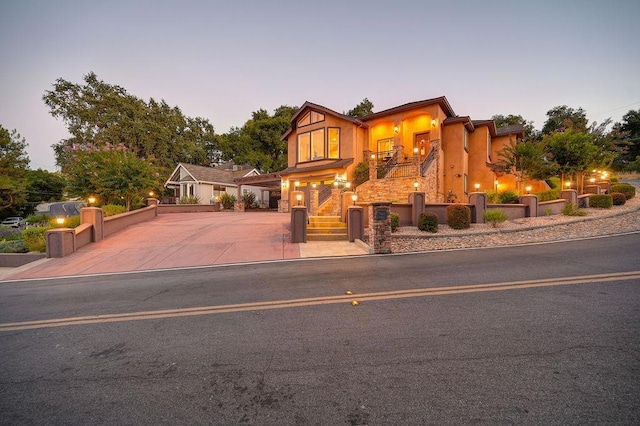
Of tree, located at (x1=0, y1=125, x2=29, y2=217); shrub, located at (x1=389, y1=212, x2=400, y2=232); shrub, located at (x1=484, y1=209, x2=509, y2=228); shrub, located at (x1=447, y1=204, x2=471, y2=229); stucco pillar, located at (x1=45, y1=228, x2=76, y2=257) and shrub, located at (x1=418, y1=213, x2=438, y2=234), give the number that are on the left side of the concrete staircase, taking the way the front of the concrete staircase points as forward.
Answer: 4

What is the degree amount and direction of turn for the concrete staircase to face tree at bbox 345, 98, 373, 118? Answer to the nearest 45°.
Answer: approximately 180°

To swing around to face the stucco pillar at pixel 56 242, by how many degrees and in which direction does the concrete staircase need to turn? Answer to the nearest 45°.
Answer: approximately 90° to its right

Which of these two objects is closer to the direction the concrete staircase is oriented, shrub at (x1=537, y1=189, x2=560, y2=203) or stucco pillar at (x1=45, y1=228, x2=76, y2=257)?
the stucco pillar

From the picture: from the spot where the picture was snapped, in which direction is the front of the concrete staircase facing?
facing the viewer

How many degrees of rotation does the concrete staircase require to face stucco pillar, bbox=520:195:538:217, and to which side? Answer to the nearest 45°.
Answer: approximately 90° to its left

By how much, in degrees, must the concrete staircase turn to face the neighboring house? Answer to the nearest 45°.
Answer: approximately 135° to its right

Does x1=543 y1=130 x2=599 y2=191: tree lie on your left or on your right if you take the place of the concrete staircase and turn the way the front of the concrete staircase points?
on your left

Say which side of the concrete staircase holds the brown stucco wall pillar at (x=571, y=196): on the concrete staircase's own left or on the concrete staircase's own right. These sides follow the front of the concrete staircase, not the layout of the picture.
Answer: on the concrete staircase's own left

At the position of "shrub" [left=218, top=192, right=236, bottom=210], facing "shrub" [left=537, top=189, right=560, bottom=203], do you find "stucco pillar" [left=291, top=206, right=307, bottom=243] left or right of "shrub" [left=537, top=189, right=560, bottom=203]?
right

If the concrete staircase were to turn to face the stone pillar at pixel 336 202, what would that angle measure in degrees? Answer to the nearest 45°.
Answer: approximately 180°

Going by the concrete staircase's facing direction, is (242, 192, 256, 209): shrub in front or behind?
behind

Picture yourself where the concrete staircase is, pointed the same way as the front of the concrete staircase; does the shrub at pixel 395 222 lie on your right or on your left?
on your left
